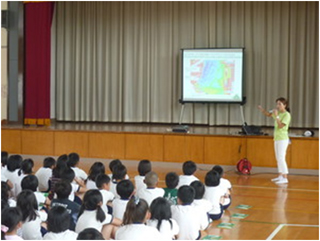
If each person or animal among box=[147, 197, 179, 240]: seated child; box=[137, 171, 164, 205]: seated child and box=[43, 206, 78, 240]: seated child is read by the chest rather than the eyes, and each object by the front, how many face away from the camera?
3

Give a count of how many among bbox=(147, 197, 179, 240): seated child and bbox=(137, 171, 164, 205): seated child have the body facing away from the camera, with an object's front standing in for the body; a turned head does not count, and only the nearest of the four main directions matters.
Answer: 2

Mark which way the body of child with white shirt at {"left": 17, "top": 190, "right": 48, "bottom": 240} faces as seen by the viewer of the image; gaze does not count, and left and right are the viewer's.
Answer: facing away from the viewer and to the right of the viewer

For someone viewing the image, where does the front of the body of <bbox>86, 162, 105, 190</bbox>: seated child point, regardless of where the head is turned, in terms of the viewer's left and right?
facing away from the viewer and to the right of the viewer

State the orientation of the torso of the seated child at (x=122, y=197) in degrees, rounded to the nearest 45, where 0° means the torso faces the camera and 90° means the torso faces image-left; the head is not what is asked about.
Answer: approximately 225°

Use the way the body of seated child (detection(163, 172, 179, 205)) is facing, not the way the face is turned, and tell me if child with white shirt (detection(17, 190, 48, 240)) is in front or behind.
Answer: behind

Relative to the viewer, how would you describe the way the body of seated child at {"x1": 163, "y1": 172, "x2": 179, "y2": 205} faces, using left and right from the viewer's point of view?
facing away from the viewer

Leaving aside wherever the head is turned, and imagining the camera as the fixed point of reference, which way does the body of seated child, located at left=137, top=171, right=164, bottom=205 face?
away from the camera

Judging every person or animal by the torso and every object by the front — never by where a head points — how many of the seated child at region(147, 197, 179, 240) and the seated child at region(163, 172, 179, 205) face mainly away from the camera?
2

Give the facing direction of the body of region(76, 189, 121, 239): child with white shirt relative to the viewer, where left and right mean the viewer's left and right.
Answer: facing away from the viewer and to the right of the viewer

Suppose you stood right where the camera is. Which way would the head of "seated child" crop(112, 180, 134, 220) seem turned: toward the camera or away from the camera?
away from the camera

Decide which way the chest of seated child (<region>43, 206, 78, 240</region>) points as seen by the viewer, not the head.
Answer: away from the camera

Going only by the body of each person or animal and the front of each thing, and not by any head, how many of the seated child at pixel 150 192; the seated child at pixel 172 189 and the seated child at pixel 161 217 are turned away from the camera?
3

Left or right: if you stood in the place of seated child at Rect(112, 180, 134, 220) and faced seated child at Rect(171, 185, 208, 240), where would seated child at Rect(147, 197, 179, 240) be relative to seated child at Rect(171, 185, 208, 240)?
right

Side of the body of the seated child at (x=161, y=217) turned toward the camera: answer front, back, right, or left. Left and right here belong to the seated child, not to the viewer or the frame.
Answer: back

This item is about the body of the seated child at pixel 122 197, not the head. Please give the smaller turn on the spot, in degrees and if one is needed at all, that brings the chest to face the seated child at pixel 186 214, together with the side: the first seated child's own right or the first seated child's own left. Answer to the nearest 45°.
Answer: approximately 45° to the first seated child's own right

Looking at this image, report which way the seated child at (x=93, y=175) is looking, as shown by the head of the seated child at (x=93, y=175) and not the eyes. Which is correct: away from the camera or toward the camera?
away from the camera
